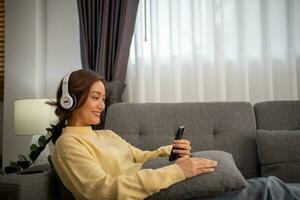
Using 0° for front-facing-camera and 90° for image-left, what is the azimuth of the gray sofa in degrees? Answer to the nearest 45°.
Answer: approximately 0°

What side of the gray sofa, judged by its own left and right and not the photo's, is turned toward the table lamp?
right

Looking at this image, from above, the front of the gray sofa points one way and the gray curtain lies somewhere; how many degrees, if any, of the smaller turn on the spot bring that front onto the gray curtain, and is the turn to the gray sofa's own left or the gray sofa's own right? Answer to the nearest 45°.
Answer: approximately 135° to the gray sofa's own right
